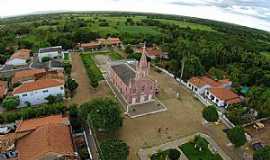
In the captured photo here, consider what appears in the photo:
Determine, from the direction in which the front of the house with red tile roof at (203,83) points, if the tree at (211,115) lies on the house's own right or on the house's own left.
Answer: on the house's own left

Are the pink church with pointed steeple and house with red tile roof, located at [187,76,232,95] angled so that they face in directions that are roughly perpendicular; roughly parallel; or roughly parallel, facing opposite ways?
roughly perpendicular

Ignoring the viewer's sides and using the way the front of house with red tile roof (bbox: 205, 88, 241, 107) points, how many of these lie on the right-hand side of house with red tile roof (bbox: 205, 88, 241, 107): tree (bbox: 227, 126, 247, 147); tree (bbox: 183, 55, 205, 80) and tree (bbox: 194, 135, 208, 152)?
1

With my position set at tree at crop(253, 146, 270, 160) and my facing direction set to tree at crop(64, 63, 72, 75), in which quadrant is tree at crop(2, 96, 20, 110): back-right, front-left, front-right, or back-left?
front-left

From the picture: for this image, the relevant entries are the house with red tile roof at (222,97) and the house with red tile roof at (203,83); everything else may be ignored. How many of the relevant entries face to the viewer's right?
0

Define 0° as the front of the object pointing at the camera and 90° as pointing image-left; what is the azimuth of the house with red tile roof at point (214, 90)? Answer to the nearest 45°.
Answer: approximately 45°

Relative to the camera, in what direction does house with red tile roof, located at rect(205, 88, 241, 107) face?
facing the viewer and to the left of the viewer

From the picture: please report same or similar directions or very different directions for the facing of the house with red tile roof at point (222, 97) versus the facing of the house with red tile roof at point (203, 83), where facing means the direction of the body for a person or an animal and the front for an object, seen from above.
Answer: same or similar directions

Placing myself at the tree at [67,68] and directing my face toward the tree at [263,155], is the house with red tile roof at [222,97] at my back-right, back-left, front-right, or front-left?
front-left

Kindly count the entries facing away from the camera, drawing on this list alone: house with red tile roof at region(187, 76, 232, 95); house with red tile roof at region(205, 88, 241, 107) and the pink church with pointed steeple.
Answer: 0

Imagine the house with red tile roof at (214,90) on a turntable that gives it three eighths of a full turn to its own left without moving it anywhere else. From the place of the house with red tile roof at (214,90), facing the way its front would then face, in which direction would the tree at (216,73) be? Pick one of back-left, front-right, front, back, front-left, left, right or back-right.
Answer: left

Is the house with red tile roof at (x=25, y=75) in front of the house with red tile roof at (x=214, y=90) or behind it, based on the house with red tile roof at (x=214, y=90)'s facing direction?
in front

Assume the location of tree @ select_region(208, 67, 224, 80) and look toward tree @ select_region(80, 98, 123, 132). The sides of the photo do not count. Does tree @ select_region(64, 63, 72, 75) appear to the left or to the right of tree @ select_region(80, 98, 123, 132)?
right

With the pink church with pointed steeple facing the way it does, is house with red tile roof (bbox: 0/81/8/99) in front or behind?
behind
